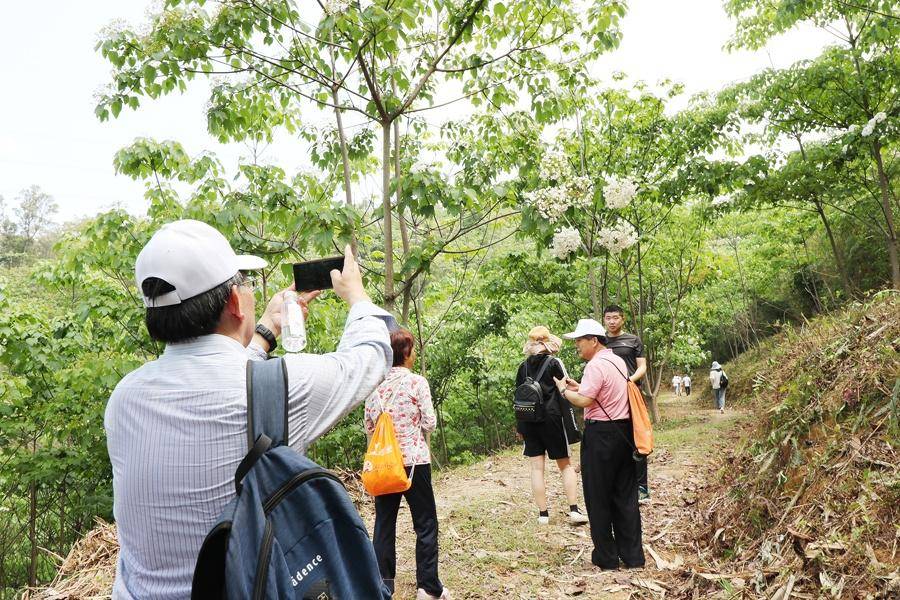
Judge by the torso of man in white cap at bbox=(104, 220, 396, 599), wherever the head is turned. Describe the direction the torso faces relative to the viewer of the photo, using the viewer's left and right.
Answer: facing away from the viewer and to the right of the viewer

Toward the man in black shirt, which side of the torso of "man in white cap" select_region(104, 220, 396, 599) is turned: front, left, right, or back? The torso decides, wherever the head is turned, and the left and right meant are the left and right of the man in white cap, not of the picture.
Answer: front

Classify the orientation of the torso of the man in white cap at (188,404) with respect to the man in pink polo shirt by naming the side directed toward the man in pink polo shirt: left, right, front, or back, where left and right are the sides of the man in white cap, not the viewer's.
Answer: front

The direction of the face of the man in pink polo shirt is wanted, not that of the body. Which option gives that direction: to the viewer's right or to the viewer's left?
to the viewer's left

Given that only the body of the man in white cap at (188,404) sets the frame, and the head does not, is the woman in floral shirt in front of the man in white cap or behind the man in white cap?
in front

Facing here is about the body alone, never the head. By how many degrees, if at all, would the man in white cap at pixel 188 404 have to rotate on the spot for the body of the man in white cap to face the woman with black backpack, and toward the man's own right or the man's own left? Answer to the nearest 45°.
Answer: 0° — they already face them
